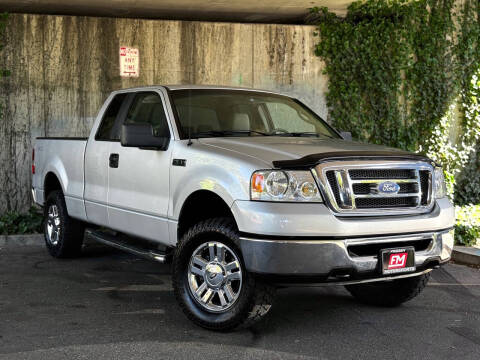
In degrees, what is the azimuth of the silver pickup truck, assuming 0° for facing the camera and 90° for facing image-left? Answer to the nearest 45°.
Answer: approximately 315°
